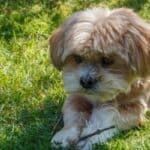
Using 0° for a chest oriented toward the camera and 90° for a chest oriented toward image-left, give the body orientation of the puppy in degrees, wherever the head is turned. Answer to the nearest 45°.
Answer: approximately 45°
